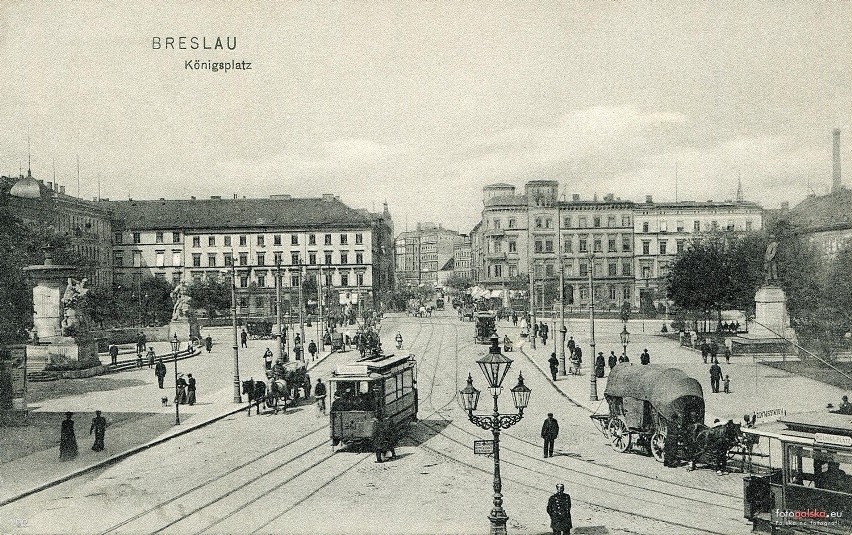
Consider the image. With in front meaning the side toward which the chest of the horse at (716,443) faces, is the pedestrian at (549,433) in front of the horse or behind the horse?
behind

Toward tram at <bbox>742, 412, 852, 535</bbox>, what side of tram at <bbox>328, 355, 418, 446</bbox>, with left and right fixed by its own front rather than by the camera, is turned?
left

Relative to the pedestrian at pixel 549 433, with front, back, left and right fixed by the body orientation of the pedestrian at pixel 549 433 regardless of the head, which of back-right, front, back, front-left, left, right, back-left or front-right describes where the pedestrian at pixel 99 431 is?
left

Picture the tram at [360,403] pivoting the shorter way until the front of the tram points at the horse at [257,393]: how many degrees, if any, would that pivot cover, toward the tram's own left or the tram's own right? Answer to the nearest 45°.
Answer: approximately 90° to the tram's own right

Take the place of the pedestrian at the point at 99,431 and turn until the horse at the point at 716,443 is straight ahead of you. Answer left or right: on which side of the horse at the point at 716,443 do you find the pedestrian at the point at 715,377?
left

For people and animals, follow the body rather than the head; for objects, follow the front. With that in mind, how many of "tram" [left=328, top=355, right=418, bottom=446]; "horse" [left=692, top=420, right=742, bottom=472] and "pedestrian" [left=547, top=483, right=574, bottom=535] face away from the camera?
1

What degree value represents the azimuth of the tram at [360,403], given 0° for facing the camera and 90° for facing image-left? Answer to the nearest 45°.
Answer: approximately 45°

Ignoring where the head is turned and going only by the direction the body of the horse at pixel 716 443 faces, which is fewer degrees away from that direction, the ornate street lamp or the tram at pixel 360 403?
the ornate street lamp

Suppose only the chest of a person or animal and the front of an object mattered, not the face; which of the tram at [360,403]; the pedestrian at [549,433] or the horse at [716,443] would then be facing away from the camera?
the pedestrian

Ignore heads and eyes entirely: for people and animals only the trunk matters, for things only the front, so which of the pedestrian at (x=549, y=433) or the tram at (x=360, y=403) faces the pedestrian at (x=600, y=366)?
the pedestrian at (x=549, y=433)

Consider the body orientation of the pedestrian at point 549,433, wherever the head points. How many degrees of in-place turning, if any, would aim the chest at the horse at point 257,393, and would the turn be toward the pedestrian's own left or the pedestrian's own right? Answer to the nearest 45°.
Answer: approximately 45° to the pedestrian's own left

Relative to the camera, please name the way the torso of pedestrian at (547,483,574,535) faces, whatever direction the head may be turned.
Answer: toward the camera

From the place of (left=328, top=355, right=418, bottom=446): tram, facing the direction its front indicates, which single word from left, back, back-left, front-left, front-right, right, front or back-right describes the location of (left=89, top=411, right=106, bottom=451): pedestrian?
front-right
